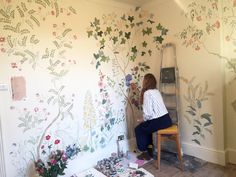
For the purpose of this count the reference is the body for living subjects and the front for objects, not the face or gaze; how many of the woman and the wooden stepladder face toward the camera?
1

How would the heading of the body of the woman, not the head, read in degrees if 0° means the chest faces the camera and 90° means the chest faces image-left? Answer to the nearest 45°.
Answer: approximately 135°

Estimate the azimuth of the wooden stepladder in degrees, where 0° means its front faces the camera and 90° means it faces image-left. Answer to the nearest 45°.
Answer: approximately 0°
